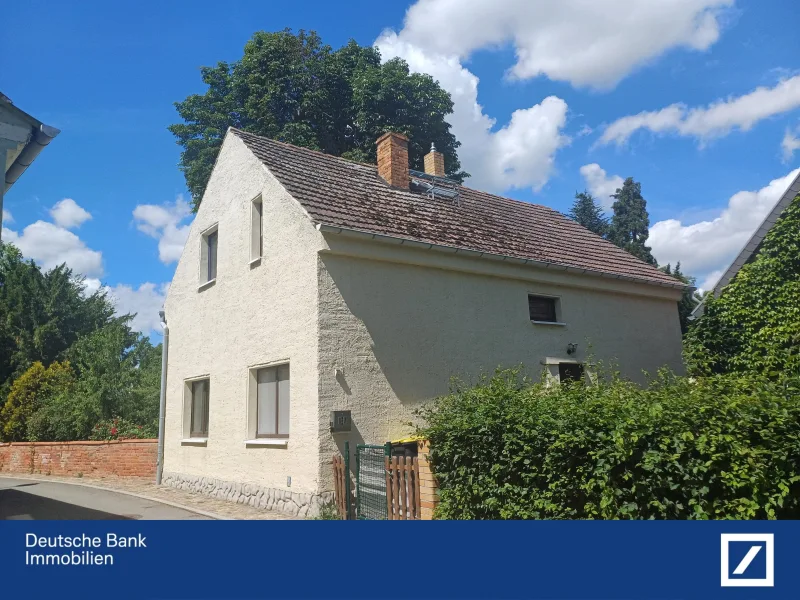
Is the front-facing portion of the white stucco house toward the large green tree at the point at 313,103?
no

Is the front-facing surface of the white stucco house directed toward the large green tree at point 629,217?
no

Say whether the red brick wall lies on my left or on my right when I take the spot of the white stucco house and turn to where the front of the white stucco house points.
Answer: on my right
